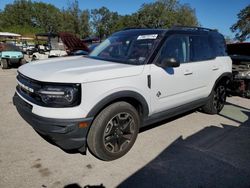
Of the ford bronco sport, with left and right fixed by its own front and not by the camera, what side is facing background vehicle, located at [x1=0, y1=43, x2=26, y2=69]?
right

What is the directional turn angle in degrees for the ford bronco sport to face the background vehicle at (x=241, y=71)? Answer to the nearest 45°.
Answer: approximately 180°

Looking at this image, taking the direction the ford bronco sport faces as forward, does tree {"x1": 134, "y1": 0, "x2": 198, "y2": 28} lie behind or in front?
behind

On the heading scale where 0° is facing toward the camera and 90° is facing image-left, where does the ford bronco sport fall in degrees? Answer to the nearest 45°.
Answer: approximately 45°

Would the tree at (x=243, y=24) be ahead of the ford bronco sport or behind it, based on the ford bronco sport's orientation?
behind

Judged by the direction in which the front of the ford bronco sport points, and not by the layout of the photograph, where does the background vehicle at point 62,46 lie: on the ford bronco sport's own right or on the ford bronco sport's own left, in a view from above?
on the ford bronco sport's own right
